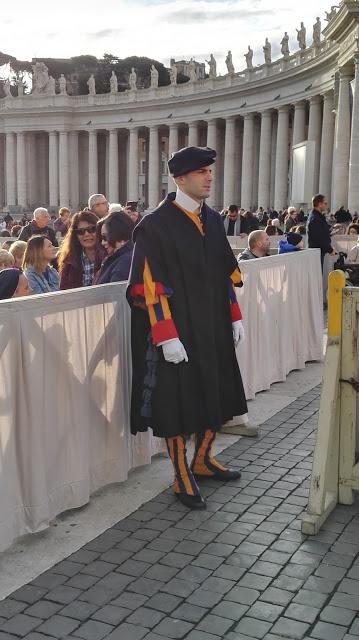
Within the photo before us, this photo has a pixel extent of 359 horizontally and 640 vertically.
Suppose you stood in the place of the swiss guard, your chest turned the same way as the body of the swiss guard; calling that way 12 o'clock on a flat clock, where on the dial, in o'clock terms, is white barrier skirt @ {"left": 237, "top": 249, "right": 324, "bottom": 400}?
The white barrier skirt is roughly at 8 o'clock from the swiss guard.

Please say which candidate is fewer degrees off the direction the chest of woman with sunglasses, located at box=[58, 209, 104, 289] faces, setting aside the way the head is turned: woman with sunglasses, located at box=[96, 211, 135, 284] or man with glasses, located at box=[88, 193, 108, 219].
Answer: the woman with sunglasses

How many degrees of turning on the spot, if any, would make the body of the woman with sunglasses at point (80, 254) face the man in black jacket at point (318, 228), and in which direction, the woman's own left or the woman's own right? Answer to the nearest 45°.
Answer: approximately 90° to the woman's own left

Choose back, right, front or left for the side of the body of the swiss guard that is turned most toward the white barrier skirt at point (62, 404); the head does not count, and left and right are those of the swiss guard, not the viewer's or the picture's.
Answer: right

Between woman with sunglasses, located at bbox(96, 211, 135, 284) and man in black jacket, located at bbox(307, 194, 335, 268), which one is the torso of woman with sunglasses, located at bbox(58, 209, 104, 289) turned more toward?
the woman with sunglasses

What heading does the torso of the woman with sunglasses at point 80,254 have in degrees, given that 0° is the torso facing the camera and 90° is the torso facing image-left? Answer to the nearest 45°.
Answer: approximately 315°

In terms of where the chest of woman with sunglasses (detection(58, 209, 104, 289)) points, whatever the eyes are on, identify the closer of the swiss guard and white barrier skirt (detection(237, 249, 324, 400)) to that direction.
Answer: the swiss guard
